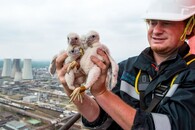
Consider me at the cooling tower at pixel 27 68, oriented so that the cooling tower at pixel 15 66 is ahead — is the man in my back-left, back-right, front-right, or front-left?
back-left

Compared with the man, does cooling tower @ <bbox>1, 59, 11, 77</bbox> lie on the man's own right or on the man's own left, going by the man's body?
on the man's own right

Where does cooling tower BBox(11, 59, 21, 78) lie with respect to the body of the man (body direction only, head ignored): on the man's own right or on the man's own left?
on the man's own right

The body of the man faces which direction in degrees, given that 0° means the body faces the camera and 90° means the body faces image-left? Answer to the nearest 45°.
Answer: approximately 45°

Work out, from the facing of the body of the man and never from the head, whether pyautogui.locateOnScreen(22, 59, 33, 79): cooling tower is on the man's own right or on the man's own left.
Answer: on the man's own right
